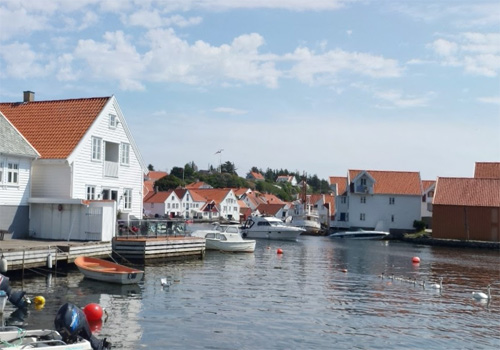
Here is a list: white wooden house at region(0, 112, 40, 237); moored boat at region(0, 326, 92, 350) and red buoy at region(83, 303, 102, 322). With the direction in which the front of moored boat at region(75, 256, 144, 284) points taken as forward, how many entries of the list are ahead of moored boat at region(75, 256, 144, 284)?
1

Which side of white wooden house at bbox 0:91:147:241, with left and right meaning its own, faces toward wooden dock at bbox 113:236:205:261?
front

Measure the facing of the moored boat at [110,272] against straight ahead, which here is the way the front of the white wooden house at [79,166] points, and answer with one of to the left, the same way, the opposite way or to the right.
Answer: the opposite way

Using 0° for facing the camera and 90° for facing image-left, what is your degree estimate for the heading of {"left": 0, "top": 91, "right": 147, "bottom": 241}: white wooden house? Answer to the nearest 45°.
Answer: approximately 315°

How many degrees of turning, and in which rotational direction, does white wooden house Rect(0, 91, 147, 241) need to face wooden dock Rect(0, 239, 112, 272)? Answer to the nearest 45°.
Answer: approximately 45° to its right

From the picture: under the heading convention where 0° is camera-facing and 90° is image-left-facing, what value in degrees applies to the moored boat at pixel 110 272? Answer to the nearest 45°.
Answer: approximately 135°

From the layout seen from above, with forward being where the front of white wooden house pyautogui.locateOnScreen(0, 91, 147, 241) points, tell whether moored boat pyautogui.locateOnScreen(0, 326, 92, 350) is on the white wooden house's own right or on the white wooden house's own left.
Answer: on the white wooden house's own right

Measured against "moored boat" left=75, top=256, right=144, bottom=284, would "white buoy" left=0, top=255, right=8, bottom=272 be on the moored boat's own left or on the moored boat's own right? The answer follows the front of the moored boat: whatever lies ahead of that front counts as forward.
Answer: on the moored boat's own left

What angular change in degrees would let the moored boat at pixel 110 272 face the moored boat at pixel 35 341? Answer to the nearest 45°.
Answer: approximately 135° to its left
